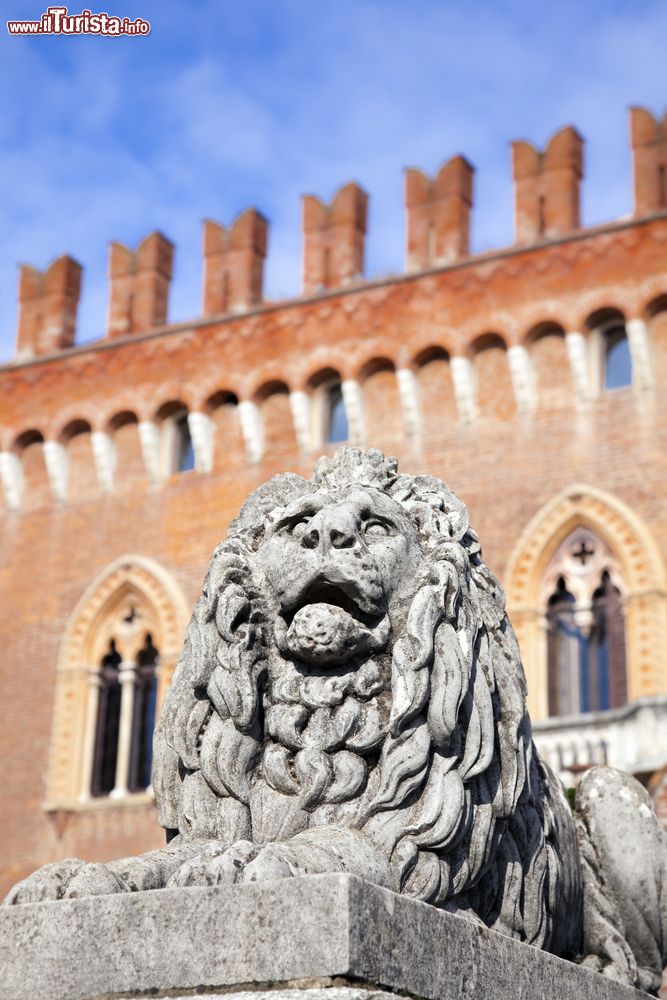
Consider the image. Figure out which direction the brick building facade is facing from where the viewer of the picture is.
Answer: facing the viewer and to the left of the viewer

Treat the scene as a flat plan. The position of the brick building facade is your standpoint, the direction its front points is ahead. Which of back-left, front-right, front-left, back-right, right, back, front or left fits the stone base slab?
front-left

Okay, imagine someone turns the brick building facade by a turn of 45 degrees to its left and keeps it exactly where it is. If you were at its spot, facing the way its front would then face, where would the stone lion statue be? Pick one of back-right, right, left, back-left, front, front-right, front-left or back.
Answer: front
